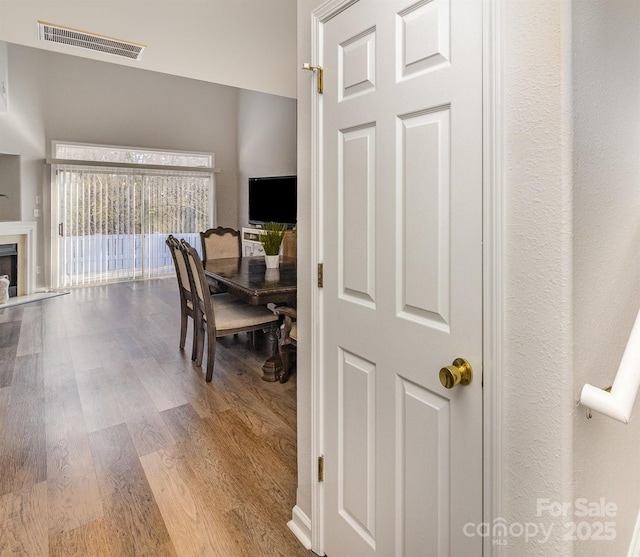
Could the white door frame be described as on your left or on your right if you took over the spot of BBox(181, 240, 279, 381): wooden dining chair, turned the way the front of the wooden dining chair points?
on your right

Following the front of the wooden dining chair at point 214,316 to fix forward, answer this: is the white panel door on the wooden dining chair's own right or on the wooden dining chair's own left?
on the wooden dining chair's own right

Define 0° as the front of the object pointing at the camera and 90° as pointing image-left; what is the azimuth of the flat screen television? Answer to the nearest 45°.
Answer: approximately 45°

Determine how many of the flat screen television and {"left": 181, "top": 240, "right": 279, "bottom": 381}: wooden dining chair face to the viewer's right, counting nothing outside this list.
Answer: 1

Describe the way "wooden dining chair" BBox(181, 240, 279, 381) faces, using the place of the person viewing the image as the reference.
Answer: facing to the right of the viewer

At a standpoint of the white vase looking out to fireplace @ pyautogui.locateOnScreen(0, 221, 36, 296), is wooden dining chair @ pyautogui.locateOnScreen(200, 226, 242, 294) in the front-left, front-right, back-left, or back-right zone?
front-right

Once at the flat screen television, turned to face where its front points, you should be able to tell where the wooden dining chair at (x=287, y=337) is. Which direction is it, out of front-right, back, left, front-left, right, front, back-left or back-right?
front-left

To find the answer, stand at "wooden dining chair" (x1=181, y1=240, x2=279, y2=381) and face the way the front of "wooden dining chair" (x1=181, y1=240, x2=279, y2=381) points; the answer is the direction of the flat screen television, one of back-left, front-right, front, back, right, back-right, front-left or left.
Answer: left

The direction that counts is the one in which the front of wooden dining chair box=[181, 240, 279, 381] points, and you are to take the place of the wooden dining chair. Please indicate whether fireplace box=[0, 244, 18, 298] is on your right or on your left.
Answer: on your left

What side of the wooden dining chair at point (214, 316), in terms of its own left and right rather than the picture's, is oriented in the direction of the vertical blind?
left

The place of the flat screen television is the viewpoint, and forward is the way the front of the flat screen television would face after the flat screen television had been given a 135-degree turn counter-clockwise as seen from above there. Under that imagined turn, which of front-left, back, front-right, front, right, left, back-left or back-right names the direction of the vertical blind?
back

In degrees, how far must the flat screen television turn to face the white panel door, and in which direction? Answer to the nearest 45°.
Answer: approximately 45° to its left
